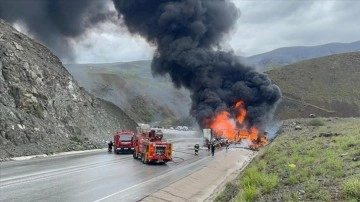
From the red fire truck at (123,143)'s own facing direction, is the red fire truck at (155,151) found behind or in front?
in front

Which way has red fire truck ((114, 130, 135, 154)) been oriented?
toward the camera

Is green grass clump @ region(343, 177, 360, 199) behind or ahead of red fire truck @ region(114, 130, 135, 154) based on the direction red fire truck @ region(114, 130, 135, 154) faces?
ahead

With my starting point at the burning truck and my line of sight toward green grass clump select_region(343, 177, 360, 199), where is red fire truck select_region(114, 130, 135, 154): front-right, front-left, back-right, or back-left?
front-right

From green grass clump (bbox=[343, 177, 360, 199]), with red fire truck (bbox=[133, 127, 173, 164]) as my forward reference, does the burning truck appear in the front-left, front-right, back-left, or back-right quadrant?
front-right

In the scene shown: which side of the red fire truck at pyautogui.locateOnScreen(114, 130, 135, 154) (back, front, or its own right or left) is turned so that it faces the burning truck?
left

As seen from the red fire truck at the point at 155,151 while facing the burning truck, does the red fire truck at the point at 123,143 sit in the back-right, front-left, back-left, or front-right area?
front-left
